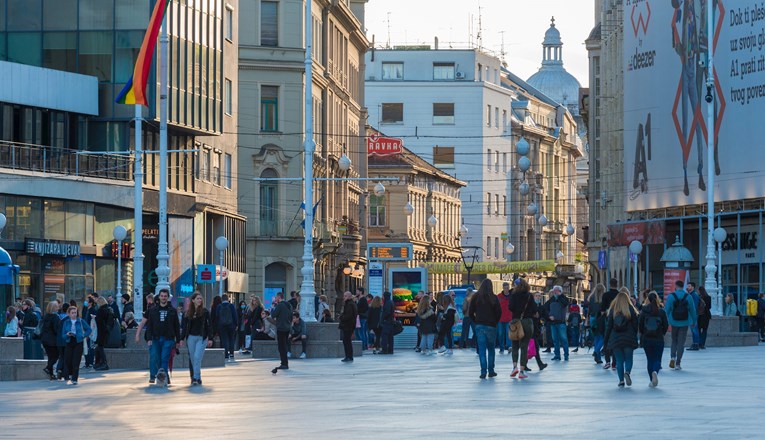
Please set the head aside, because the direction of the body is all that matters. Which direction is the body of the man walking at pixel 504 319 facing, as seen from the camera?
toward the camera

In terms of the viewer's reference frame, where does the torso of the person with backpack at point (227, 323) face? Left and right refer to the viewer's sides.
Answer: facing away from the viewer

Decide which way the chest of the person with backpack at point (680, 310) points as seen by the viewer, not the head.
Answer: away from the camera

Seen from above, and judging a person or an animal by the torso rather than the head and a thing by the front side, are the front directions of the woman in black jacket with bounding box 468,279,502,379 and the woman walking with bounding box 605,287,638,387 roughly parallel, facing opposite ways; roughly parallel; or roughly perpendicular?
roughly parallel

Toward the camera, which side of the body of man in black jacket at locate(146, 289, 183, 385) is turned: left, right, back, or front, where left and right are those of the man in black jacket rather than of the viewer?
front

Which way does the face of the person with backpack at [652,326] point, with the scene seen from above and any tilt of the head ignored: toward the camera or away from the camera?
away from the camera

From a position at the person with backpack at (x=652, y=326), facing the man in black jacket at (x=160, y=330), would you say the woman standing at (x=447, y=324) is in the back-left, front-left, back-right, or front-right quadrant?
front-right

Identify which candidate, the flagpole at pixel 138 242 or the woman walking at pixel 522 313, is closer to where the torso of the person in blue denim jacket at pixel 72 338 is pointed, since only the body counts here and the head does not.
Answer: the woman walking

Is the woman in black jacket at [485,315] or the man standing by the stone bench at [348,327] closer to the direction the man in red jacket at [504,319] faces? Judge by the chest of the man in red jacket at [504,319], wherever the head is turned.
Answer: the woman in black jacket

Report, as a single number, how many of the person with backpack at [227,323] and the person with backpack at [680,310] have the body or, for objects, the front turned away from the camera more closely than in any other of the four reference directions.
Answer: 2

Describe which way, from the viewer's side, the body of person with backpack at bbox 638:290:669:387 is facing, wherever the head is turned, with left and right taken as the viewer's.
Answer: facing away from the viewer

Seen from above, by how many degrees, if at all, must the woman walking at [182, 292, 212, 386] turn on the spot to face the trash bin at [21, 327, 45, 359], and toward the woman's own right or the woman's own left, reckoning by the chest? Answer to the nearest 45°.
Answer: approximately 135° to the woman's own right

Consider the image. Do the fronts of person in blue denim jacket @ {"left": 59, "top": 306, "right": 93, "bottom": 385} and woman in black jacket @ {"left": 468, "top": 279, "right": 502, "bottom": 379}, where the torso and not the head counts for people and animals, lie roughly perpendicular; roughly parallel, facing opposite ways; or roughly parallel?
roughly parallel, facing opposite ways

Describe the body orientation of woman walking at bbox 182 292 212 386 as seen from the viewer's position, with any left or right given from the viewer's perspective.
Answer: facing the viewer

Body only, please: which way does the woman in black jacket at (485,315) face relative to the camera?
away from the camera

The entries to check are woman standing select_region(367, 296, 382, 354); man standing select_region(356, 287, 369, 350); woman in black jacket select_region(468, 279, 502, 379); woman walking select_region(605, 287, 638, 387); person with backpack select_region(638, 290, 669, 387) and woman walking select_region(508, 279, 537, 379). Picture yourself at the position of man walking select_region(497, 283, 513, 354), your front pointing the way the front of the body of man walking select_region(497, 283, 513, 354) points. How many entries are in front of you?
4
